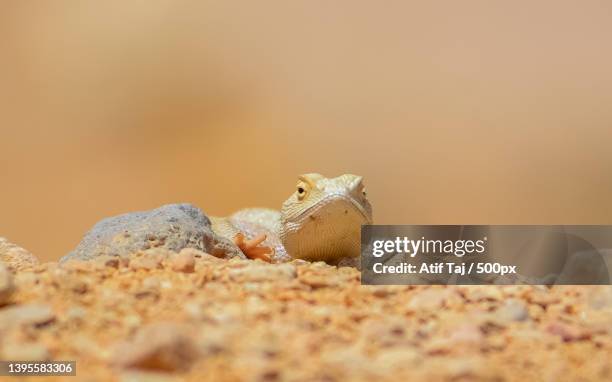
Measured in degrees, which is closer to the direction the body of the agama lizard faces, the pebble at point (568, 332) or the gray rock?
the pebble

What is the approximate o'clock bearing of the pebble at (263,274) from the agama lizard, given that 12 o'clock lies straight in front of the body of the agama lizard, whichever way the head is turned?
The pebble is roughly at 2 o'clock from the agama lizard.

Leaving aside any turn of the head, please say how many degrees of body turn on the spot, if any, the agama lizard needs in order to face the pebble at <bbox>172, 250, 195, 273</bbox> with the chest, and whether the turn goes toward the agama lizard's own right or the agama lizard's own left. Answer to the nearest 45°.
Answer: approximately 90° to the agama lizard's own right

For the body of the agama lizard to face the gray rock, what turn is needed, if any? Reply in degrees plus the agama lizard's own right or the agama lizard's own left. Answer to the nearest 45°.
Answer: approximately 135° to the agama lizard's own right

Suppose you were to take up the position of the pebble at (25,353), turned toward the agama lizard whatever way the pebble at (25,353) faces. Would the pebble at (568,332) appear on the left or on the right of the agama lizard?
right

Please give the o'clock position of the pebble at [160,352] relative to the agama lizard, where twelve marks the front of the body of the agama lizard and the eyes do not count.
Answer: The pebble is roughly at 2 o'clock from the agama lizard.

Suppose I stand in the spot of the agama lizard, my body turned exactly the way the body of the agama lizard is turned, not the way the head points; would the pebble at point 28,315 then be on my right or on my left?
on my right

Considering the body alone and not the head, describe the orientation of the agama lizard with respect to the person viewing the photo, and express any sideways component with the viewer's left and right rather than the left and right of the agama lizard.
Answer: facing the viewer and to the right of the viewer
